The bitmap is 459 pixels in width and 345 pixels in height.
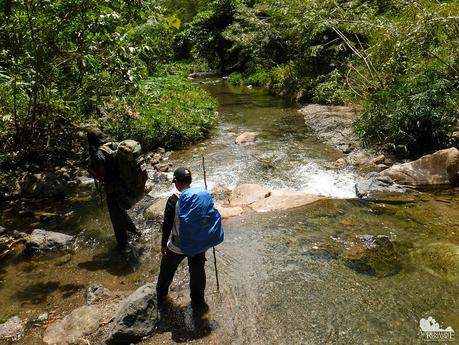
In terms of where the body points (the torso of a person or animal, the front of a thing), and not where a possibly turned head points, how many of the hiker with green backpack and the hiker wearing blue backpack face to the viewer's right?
0

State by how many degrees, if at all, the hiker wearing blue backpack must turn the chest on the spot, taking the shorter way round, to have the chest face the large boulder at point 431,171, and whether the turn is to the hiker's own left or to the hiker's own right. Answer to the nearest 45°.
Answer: approximately 90° to the hiker's own right

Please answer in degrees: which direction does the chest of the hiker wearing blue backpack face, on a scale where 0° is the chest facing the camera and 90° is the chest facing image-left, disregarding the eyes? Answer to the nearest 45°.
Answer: approximately 135°

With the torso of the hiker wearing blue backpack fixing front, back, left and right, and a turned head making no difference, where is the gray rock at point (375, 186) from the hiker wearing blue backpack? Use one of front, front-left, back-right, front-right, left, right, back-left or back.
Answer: right

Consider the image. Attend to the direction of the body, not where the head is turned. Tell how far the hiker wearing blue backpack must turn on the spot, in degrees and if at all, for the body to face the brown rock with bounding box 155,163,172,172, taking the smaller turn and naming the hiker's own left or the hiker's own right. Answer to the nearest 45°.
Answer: approximately 45° to the hiker's own right

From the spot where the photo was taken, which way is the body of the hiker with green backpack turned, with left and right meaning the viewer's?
facing to the left of the viewer

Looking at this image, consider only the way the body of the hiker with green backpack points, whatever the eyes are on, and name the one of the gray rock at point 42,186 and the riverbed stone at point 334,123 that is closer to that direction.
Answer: the gray rock
